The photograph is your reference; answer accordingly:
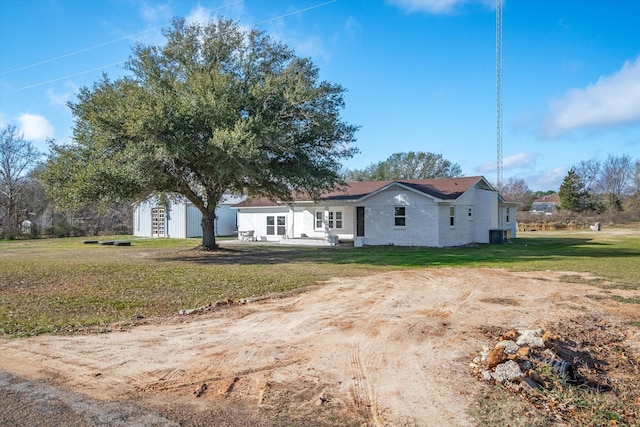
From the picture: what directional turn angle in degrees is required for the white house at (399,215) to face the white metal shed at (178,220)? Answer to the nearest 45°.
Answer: approximately 90° to its right

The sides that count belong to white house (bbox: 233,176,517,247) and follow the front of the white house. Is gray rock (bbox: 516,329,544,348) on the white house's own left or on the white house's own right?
on the white house's own left

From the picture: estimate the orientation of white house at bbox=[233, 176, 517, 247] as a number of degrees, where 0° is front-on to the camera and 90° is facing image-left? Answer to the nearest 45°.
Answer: approximately 45°

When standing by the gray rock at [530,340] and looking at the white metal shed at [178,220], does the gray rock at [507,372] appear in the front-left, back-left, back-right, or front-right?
back-left

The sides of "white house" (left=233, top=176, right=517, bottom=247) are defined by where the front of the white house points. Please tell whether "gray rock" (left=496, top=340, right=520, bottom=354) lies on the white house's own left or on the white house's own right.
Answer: on the white house's own left
